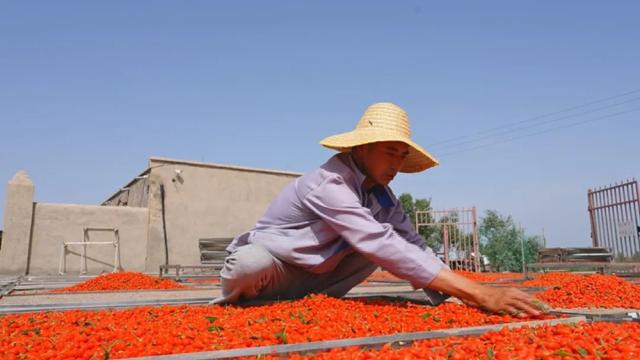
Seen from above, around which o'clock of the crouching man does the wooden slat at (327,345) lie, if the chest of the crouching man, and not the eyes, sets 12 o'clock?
The wooden slat is roughly at 3 o'clock from the crouching man.

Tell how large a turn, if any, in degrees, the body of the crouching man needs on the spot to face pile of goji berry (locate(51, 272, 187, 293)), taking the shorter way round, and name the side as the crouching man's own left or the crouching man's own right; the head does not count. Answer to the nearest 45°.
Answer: approximately 135° to the crouching man's own left

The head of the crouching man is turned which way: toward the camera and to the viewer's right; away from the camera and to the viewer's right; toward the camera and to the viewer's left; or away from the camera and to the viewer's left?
toward the camera and to the viewer's right

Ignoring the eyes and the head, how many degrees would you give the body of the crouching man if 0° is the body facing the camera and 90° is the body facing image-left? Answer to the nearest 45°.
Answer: approximately 270°

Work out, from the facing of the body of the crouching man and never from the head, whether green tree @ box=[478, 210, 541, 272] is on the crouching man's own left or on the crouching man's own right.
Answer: on the crouching man's own left

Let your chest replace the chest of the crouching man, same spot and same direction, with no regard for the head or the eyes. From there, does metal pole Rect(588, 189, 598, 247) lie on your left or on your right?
on your left
